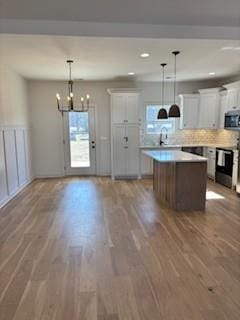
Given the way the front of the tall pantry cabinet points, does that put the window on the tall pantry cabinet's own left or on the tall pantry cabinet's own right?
on the tall pantry cabinet's own left

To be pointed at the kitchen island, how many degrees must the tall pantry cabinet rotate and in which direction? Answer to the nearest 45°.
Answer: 0° — it already faces it

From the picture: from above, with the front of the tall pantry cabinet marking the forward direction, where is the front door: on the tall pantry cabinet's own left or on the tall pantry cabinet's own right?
on the tall pantry cabinet's own right

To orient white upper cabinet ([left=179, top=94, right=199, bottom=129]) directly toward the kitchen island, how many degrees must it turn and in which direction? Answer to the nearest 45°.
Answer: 0° — it already faces it

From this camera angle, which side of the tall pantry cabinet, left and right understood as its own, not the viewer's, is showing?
front

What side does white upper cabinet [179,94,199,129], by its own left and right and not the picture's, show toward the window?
right

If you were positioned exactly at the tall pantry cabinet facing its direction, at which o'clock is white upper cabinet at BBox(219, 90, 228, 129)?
The white upper cabinet is roughly at 9 o'clock from the tall pantry cabinet.

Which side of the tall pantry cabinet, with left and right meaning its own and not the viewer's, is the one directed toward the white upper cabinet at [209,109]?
left

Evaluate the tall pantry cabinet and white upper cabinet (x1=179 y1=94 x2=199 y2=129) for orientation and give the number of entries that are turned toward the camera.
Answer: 2

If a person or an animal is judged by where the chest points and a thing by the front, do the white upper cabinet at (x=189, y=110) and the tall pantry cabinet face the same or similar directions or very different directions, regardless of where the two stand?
same or similar directions

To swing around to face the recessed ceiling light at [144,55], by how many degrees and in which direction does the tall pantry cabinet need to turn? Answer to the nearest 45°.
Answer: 0° — it already faces it

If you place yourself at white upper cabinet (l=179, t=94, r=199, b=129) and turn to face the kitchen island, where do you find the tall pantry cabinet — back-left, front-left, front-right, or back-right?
front-right
